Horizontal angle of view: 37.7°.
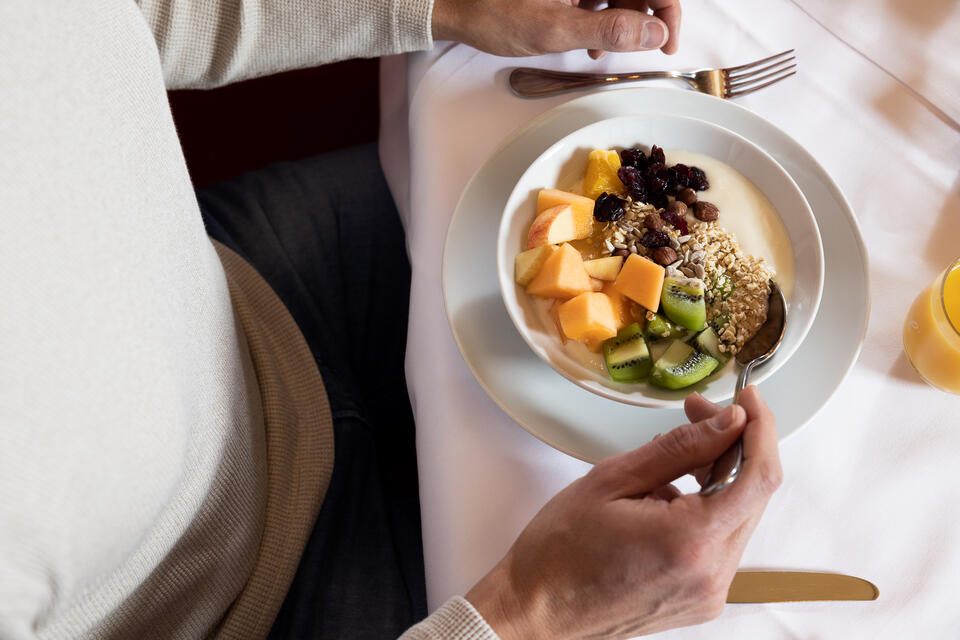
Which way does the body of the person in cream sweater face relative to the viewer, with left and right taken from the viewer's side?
facing to the right of the viewer
